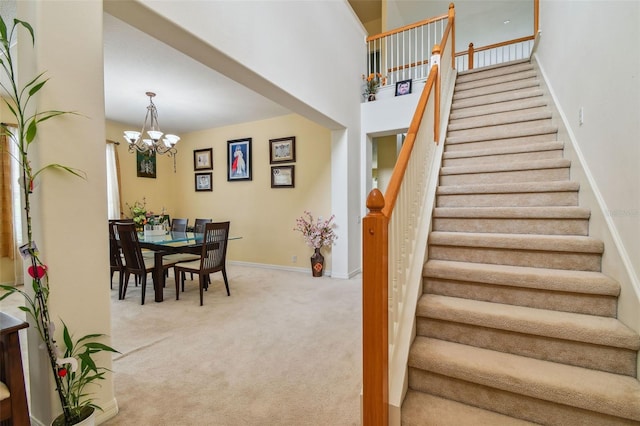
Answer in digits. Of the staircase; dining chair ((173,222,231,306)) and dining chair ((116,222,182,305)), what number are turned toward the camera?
1

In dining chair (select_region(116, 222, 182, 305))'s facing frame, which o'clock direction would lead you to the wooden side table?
The wooden side table is roughly at 5 o'clock from the dining chair.

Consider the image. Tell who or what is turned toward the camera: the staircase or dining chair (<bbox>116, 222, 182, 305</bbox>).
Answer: the staircase

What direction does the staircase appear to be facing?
toward the camera

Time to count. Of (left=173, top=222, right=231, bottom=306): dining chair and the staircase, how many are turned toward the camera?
1

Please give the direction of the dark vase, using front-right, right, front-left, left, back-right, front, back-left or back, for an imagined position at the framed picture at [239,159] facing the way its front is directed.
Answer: left

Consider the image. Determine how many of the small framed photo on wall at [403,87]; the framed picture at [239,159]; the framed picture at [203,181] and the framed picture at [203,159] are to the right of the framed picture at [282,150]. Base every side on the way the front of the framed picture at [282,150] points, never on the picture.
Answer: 3

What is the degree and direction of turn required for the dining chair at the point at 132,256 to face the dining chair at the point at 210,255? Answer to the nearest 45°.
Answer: approximately 45° to its right

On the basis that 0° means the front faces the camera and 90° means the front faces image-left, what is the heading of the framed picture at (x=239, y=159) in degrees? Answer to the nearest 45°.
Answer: approximately 45°

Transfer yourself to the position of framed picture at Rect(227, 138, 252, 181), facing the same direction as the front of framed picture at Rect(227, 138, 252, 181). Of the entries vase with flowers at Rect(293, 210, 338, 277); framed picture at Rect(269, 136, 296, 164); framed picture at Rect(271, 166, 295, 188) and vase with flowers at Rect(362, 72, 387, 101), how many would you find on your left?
4

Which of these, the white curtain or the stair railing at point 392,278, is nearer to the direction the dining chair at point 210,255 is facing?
the white curtain
